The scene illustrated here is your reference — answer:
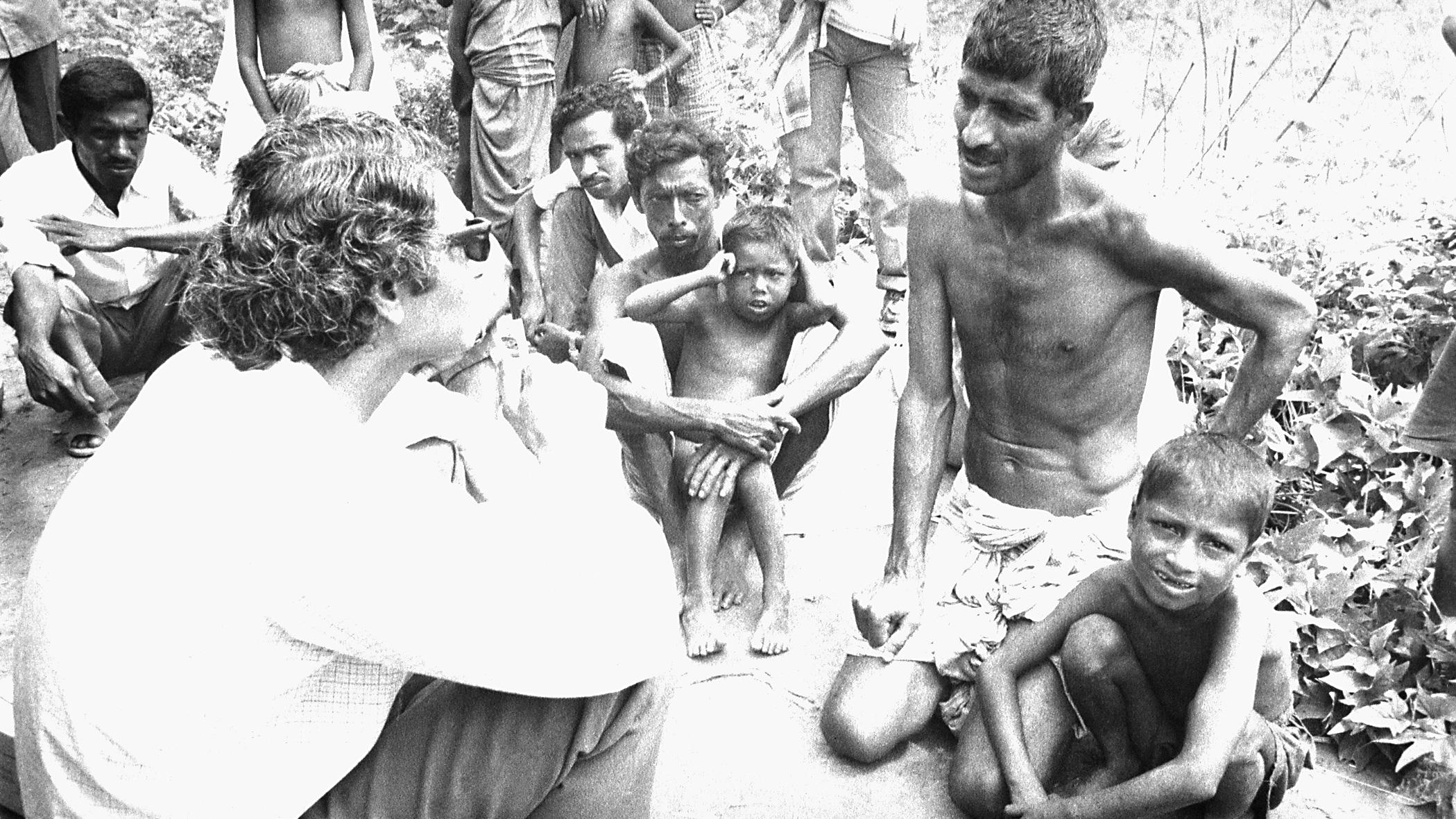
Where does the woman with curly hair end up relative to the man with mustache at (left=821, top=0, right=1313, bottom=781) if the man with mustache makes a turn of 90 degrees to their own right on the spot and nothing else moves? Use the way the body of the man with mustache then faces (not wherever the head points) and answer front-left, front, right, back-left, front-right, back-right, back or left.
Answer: left

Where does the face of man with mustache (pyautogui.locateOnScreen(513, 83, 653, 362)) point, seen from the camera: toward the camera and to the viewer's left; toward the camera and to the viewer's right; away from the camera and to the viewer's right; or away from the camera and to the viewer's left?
toward the camera and to the viewer's left

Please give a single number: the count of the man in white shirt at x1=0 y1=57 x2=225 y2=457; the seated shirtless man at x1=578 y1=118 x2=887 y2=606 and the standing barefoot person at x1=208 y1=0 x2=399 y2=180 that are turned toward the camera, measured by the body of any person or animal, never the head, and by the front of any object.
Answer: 3

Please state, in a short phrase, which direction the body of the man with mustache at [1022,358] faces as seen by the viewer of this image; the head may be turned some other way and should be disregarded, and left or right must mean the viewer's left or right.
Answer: facing the viewer and to the left of the viewer

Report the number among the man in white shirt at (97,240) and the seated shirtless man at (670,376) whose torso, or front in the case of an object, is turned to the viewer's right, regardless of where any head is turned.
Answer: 0

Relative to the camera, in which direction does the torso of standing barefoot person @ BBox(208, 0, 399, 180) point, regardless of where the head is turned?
toward the camera

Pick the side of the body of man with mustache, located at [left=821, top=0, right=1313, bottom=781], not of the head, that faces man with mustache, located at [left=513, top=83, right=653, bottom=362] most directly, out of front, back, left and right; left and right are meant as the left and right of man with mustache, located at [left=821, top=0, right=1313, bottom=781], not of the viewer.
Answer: right

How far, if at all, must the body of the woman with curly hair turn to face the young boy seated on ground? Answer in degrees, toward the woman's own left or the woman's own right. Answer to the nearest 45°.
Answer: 0° — they already face them

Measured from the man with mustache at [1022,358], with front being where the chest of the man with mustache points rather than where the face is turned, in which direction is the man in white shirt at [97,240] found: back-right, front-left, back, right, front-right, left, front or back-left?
front-right

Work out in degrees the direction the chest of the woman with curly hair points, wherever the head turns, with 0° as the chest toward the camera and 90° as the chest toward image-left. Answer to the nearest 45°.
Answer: approximately 270°

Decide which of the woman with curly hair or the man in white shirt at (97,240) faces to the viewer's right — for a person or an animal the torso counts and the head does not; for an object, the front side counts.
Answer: the woman with curly hair
